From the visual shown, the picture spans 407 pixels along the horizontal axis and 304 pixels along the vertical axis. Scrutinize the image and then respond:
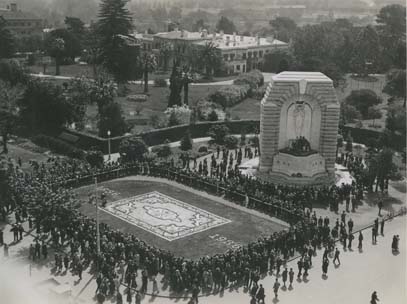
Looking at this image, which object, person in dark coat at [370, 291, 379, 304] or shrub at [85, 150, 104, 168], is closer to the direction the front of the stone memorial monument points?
the person in dark coat

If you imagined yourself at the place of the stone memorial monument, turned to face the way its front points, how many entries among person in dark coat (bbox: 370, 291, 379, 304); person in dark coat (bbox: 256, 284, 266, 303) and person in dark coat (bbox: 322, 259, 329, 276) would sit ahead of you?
3

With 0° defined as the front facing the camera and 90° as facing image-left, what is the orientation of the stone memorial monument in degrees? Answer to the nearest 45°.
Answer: approximately 0°

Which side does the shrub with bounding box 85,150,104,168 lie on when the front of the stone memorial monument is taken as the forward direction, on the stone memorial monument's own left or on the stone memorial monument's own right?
on the stone memorial monument's own right

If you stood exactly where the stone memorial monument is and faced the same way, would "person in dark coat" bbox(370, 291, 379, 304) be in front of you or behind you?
in front

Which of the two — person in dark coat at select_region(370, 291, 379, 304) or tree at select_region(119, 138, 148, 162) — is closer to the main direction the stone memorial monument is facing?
the person in dark coat

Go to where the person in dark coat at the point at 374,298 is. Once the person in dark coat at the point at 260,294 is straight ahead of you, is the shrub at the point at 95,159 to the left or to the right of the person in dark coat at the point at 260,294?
right

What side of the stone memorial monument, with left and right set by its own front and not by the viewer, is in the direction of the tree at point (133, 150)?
right

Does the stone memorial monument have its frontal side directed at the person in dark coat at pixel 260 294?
yes

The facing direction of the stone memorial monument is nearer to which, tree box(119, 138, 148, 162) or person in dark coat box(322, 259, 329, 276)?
the person in dark coat

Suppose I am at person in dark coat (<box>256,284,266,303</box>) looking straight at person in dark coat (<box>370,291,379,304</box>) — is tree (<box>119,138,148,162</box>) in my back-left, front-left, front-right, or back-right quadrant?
back-left
